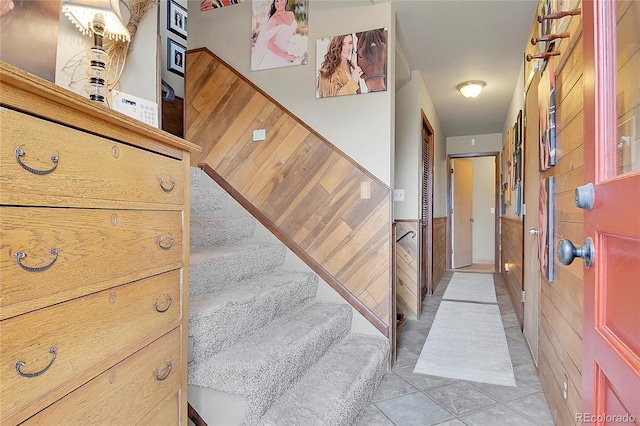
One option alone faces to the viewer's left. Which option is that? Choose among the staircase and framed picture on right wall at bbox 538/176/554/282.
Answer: the framed picture on right wall

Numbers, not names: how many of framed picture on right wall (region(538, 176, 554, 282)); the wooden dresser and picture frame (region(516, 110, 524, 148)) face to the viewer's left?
2

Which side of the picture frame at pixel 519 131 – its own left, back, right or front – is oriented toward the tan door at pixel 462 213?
right

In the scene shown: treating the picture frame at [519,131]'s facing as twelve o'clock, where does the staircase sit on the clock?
The staircase is roughly at 10 o'clock from the picture frame.

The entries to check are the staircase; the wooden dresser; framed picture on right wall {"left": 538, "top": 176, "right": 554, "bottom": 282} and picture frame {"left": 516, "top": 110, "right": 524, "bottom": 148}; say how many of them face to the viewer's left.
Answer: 2

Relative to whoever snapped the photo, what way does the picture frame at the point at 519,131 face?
facing to the left of the viewer

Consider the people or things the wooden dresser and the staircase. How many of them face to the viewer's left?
0

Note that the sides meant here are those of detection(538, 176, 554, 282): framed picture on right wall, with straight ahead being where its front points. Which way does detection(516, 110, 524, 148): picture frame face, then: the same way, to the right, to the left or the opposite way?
the same way

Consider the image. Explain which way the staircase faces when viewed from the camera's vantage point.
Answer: facing the viewer and to the right of the viewer

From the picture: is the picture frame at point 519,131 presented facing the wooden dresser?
no

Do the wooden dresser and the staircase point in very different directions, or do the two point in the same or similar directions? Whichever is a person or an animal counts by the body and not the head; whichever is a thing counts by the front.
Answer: same or similar directions
